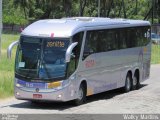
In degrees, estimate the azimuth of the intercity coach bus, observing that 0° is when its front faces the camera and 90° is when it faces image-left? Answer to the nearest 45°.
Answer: approximately 45°
